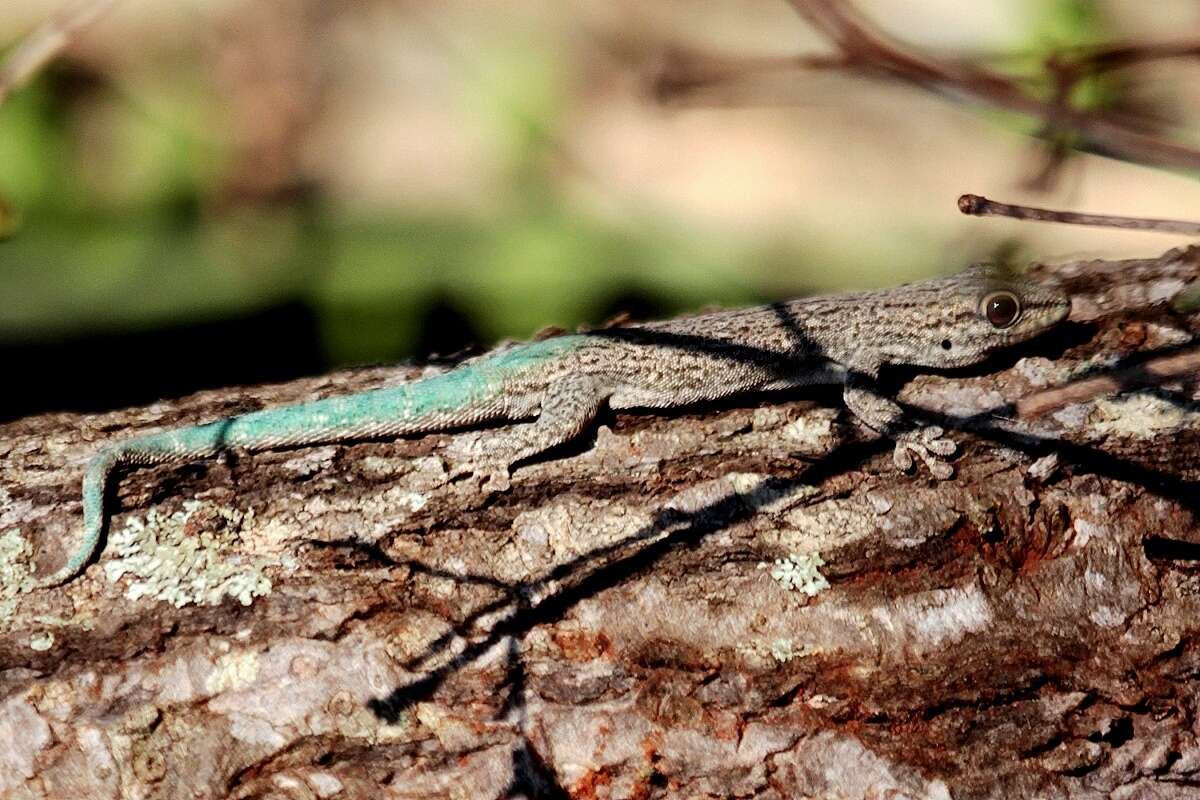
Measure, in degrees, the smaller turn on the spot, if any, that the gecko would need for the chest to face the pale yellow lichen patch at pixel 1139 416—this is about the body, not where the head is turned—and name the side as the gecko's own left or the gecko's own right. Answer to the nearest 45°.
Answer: approximately 45° to the gecko's own right

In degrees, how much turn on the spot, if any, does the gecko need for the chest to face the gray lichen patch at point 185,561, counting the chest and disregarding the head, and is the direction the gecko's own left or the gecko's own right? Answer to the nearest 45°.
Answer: approximately 135° to the gecko's own right

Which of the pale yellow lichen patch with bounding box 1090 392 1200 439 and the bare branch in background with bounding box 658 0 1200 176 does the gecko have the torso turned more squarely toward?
the pale yellow lichen patch

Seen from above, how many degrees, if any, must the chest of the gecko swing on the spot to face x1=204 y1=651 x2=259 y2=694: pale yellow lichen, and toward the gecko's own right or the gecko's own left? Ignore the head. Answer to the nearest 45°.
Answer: approximately 135° to the gecko's own right

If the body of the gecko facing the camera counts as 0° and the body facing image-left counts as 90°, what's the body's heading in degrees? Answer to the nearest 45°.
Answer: approximately 270°

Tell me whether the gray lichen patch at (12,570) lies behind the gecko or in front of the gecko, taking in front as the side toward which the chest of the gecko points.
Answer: behind
